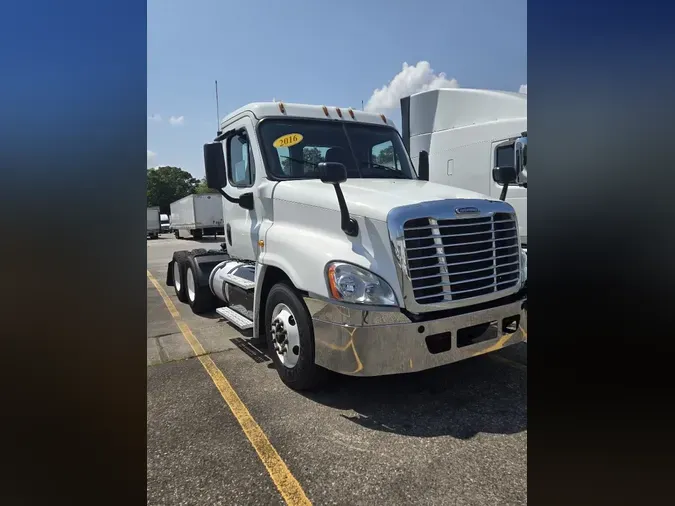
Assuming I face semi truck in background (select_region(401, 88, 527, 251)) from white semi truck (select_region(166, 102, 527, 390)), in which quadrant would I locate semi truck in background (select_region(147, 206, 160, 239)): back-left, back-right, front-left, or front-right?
front-left

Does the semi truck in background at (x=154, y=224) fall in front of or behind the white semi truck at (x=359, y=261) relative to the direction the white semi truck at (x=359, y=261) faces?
behind

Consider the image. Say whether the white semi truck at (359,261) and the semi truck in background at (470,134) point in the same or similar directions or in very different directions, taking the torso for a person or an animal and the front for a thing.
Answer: same or similar directions

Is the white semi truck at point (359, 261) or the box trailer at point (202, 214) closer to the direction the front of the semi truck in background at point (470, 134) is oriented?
the white semi truck

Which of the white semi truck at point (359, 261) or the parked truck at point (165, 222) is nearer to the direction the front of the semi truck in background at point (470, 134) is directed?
the white semi truck

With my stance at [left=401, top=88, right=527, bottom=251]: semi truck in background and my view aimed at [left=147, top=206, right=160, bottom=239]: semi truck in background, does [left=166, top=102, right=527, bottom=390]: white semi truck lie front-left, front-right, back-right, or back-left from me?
back-left

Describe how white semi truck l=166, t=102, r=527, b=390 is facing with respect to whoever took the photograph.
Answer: facing the viewer and to the right of the viewer
